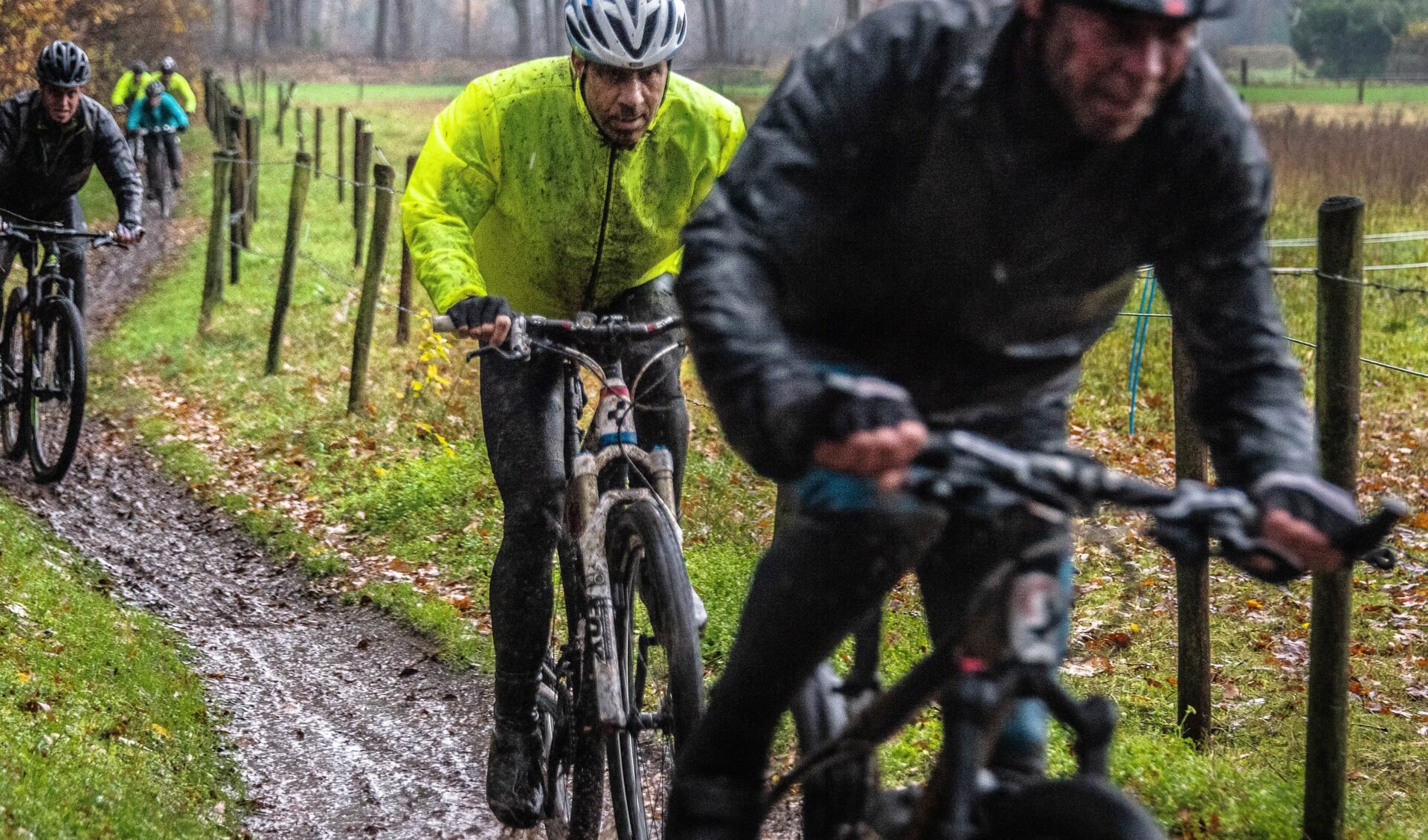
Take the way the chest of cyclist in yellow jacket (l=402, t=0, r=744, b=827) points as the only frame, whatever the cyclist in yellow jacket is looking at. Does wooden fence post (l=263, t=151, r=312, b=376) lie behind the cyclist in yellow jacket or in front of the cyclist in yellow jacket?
behind

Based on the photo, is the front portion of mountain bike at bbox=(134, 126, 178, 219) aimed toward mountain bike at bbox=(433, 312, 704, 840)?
yes

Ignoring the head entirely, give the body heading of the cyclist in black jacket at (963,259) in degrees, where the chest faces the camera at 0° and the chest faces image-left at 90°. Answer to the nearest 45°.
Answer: approximately 315°

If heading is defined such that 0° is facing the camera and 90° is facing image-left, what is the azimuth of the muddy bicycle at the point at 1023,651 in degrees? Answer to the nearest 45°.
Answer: approximately 315°

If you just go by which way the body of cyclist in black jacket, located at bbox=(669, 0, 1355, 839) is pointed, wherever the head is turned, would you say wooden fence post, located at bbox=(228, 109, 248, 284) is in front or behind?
behind

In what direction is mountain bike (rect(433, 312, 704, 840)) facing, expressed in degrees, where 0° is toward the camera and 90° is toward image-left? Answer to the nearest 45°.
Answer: approximately 0°

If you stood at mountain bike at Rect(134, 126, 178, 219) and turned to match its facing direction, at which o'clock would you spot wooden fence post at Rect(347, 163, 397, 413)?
The wooden fence post is roughly at 12 o'clock from the mountain bike.

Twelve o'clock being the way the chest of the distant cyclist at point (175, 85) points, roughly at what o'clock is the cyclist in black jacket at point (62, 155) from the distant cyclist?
The cyclist in black jacket is roughly at 12 o'clock from the distant cyclist.

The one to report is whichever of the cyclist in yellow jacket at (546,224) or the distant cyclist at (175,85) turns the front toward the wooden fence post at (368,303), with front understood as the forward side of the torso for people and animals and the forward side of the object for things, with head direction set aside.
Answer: the distant cyclist

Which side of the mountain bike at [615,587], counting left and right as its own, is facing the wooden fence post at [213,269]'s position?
back
